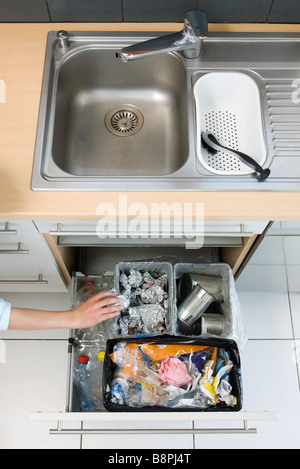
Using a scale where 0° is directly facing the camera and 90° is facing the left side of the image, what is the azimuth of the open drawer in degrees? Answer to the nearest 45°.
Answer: approximately 0°

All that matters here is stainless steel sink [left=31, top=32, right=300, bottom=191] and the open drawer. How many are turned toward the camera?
2
